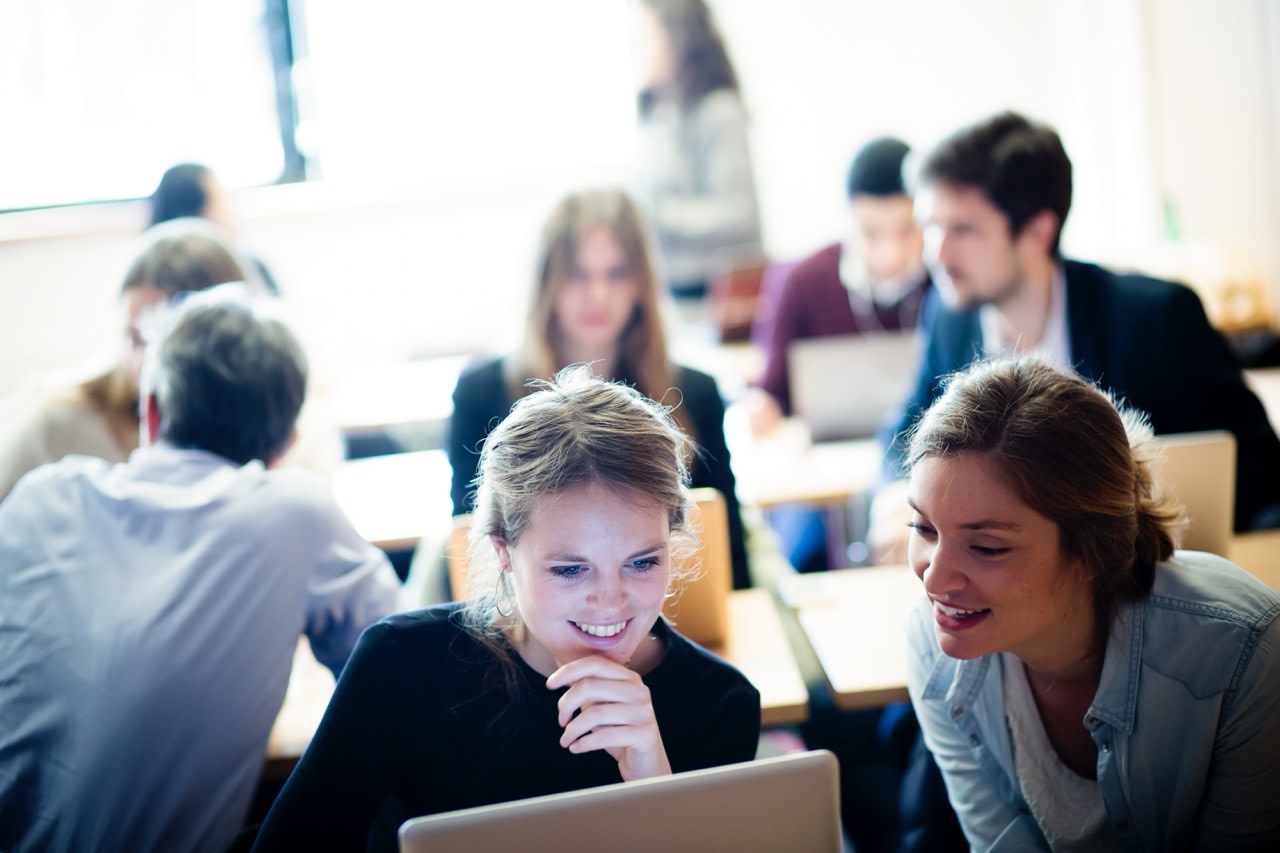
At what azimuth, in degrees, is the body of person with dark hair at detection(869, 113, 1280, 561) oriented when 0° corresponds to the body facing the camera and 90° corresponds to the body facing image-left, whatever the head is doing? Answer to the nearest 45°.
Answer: approximately 45°

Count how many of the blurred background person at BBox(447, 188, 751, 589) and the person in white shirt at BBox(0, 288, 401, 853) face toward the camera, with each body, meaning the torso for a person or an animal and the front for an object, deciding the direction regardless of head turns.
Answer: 1

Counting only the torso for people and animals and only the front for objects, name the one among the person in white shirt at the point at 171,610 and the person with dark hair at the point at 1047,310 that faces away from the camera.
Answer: the person in white shirt

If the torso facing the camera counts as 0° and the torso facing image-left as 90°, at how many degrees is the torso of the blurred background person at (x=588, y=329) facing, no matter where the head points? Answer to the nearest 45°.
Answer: approximately 0°

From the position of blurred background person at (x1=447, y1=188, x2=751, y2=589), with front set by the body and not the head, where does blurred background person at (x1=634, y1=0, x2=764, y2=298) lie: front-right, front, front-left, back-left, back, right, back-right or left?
back

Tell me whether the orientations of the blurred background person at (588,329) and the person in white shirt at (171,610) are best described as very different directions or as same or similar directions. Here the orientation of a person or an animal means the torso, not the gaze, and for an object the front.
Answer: very different directions

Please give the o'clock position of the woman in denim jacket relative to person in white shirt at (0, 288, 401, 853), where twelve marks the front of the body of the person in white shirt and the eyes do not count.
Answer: The woman in denim jacket is roughly at 4 o'clock from the person in white shirt.

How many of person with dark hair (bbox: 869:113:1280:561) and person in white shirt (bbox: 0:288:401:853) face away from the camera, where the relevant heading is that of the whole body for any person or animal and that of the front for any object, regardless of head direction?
1

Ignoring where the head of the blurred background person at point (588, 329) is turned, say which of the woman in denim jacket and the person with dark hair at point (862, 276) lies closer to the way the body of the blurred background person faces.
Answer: the woman in denim jacket
